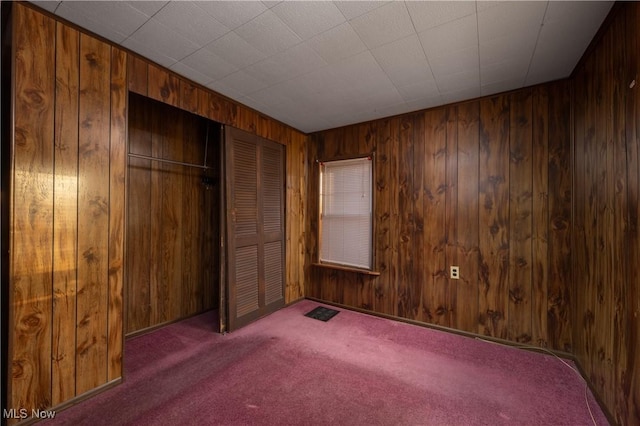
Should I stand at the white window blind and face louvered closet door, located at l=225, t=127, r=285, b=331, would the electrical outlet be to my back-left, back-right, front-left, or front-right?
back-left

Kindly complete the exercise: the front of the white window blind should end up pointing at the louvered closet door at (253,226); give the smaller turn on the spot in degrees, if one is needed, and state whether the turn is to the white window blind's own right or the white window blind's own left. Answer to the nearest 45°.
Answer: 0° — it already faces it

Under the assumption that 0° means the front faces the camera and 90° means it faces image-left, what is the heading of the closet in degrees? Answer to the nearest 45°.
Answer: approximately 315°

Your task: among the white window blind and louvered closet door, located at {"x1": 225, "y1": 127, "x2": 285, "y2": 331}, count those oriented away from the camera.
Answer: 0

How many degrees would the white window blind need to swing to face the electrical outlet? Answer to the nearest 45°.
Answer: approximately 90° to its left

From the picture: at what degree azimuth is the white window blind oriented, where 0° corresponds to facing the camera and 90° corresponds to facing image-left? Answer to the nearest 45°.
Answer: approximately 45°

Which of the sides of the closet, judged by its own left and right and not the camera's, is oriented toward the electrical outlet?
front

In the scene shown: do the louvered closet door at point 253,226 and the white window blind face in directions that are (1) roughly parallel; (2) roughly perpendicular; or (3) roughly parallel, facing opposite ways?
roughly perpendicular

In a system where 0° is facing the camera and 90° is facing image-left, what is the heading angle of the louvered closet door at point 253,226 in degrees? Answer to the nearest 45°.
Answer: approximately 315°

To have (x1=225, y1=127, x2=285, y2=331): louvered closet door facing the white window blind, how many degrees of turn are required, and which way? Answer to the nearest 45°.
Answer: approximately 45° to its left

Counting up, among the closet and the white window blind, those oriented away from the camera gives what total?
0
